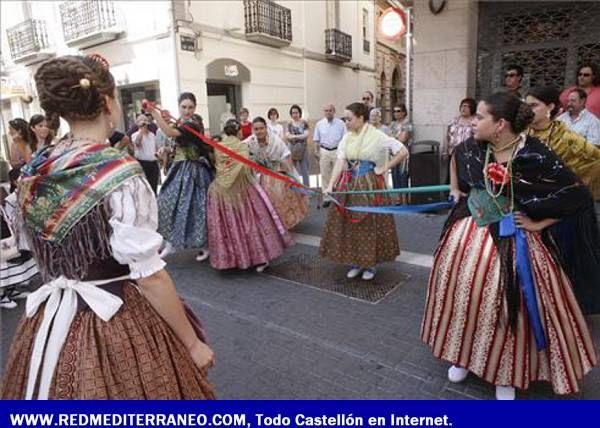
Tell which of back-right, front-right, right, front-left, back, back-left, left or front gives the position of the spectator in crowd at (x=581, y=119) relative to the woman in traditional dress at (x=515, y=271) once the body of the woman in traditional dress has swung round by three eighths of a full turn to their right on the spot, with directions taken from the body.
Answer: front

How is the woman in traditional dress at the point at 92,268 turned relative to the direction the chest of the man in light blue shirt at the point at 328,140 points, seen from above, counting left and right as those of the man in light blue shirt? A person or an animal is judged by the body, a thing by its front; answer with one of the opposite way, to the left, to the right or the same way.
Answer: the opposite way

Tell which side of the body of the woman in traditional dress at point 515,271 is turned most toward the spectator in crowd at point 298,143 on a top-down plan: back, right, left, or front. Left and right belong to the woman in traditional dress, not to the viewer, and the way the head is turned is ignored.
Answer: right

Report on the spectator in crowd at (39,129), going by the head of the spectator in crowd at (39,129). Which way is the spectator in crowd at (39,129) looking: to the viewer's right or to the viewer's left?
to the viewer's right

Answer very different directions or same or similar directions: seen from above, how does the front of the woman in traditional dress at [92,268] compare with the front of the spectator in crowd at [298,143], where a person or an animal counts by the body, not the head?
very different directions

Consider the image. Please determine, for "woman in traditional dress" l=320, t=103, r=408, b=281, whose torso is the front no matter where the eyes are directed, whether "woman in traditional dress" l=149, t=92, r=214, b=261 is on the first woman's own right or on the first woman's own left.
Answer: on the first woman's own right

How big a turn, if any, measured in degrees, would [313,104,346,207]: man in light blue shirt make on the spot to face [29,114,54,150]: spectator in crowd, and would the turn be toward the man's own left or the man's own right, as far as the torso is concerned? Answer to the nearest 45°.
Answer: approximately 45° to the man's own right

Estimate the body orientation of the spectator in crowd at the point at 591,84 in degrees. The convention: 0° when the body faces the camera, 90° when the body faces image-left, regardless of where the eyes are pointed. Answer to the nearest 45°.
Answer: approximately 45°

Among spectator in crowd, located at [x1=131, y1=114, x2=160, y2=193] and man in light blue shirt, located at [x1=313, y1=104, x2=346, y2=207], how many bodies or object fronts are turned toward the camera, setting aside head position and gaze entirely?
2

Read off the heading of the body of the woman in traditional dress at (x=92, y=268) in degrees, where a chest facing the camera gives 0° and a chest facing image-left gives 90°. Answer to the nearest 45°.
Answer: approximately 225°
